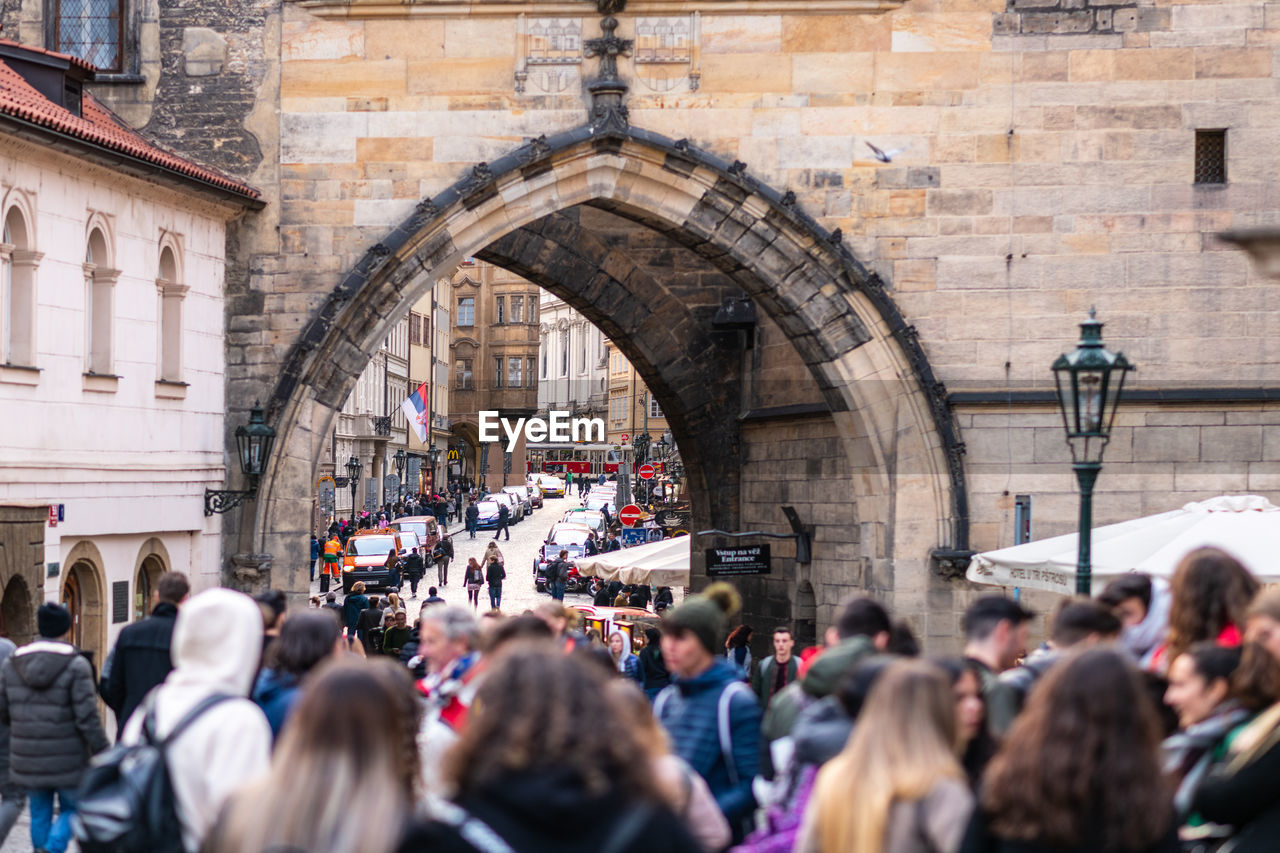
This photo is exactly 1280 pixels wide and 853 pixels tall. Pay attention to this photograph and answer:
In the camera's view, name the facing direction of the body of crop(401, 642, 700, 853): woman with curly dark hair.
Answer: away from the camera

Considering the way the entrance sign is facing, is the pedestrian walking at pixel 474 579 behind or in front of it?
behind

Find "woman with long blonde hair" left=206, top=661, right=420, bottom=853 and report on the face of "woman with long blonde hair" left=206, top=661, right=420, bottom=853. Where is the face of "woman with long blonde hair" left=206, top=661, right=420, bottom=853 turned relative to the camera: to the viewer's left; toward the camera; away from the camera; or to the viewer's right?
away from the camera

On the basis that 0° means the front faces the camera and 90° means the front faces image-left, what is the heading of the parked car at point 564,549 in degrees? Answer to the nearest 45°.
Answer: approximately 0°

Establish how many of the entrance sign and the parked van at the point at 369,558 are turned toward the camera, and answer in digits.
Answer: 2

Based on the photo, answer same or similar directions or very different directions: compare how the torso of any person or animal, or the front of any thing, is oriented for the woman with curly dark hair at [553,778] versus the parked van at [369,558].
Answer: very different directions

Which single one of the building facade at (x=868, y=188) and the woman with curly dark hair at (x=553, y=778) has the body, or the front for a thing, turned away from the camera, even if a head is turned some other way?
the woman with curly dark hair

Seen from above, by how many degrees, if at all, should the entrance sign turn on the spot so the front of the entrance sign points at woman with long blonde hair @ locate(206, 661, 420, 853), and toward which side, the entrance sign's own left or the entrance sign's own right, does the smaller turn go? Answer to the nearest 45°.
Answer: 0° — it already faces them

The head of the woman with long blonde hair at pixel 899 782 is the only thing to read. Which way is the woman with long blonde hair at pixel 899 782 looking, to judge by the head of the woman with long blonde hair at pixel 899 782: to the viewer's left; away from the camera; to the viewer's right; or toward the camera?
away from the camera

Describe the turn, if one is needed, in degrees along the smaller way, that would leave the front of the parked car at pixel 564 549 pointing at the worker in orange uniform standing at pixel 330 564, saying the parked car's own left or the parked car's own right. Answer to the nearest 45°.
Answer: approximately 45° to the parked car's own right
